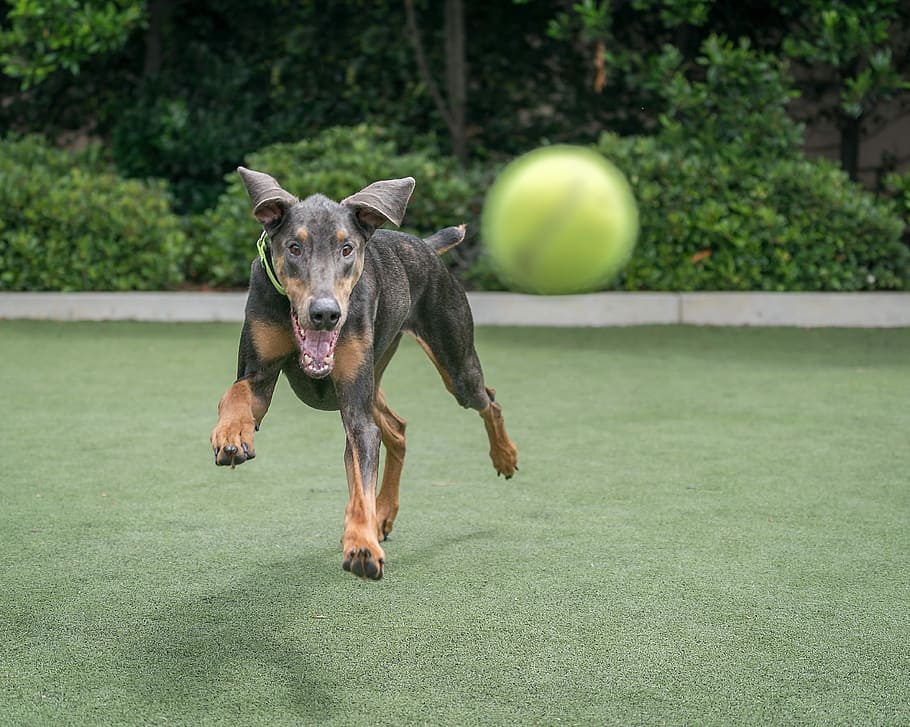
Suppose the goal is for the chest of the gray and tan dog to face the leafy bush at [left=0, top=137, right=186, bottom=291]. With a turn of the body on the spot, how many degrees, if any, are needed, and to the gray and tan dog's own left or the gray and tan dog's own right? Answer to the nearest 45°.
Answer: approximately 135° to the gray and tan dog's own right

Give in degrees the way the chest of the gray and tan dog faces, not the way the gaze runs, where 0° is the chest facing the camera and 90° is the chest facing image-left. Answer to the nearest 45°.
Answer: approximately 45°

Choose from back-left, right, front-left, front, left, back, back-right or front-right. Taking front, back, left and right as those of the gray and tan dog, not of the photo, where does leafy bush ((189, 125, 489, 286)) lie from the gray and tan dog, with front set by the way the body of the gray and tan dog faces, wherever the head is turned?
back-right

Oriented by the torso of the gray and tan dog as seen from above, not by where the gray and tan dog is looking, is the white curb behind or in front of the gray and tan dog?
behind

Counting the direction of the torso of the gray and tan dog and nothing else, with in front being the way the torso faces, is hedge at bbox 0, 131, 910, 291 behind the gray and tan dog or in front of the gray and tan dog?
behind
